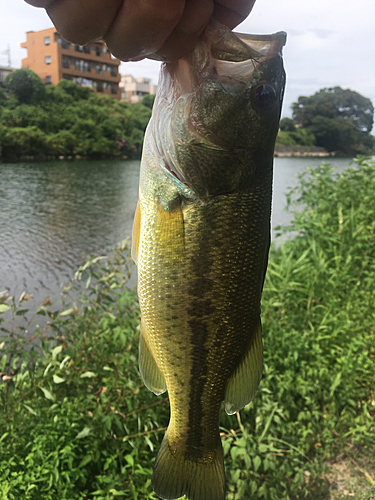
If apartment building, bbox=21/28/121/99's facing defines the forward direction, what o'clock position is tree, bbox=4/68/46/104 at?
The tree is roughly at 2 o'clock from the apartment building.

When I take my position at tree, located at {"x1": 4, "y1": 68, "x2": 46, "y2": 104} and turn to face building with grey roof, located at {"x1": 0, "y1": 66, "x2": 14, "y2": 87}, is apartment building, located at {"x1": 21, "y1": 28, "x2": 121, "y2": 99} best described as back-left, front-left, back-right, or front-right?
front-right

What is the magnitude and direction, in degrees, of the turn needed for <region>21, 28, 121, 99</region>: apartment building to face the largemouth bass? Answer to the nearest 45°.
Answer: approximately 45° to its right

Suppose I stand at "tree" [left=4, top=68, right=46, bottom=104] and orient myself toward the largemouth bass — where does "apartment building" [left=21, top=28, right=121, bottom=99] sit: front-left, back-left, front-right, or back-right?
back-left

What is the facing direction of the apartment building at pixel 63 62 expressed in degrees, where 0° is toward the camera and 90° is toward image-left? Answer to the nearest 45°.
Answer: approximately 315°
